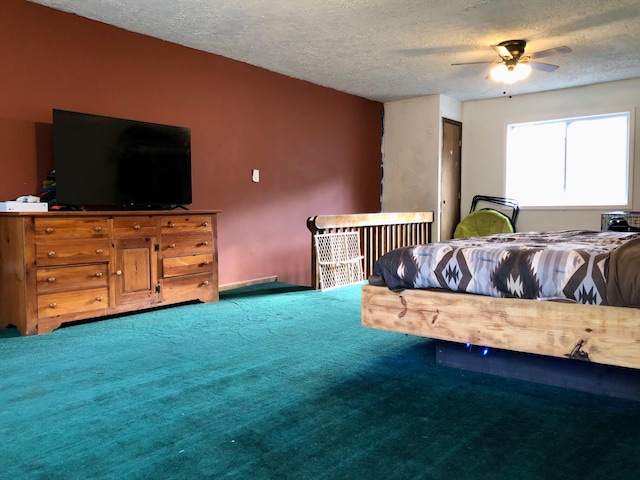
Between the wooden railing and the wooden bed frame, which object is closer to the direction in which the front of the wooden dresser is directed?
the wooden bed frame

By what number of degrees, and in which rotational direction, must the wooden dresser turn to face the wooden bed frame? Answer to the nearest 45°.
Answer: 0° — it already faces it

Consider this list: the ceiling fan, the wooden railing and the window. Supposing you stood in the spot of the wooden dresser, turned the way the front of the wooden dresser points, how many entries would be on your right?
0

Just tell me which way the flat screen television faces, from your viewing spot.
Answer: facing the viewer and to the right of the viewer

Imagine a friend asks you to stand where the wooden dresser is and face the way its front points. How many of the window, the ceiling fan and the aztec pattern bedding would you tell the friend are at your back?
0

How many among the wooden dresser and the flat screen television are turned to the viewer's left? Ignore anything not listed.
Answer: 0

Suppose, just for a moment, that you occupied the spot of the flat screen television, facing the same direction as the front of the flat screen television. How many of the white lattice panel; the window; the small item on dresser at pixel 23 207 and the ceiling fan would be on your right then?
1

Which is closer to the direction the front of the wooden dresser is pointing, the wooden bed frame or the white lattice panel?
the wooden bed frame

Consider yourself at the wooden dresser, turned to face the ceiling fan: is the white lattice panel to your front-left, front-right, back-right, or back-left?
front-left

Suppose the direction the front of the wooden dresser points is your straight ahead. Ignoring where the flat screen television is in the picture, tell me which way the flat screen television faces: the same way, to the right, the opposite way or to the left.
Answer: the same way

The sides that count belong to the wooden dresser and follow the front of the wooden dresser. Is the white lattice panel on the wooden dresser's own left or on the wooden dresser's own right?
on the wooden dresser's own left

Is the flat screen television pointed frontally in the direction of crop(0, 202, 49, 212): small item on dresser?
no

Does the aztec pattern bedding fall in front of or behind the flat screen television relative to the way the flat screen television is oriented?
in front

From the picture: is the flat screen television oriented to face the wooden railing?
no

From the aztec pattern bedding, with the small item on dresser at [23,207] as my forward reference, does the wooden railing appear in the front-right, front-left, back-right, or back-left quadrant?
front-right

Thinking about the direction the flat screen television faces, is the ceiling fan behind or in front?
in front

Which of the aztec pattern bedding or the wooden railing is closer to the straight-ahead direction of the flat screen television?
the aztec pattern bedding
